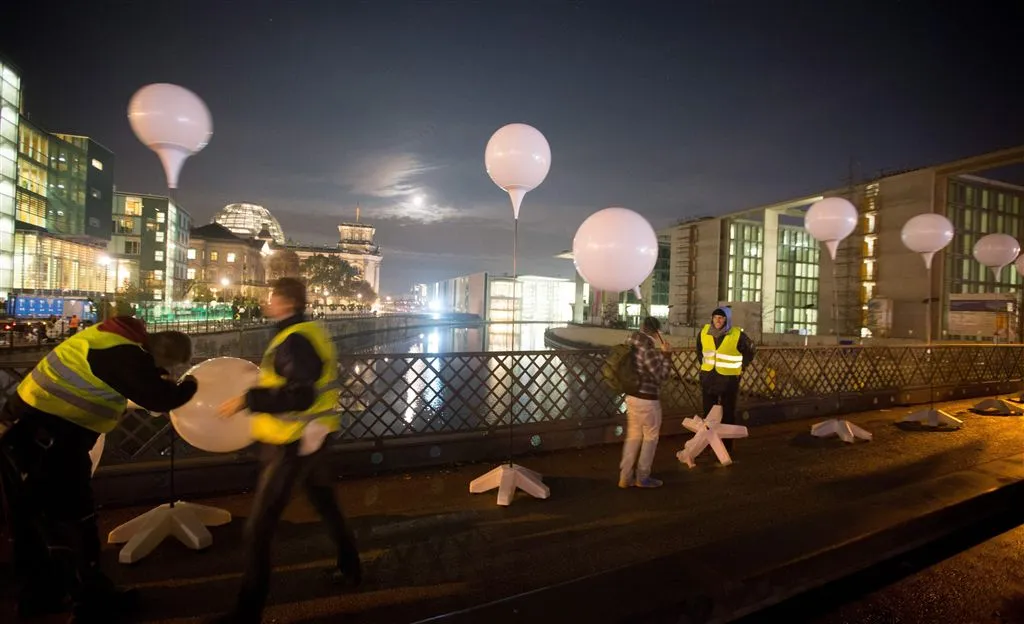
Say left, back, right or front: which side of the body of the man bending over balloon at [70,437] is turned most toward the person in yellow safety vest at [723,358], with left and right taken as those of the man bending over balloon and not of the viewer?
front

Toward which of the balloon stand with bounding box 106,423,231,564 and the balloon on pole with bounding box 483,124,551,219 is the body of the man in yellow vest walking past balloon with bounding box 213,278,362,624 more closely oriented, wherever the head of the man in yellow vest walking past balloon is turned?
the balloon stand

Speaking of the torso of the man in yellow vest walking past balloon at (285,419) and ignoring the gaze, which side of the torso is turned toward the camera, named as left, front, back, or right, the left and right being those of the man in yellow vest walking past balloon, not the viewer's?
left

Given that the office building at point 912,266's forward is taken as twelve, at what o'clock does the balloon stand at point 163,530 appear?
The balloon stand is roughly at 11 o'clock from the office building.

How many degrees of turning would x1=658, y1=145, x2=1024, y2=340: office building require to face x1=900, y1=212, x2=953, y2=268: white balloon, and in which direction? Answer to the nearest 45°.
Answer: approximately 45° to its left

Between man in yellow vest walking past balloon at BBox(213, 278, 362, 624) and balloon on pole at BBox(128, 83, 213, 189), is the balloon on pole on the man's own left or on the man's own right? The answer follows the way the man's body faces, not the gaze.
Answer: on the man's own right

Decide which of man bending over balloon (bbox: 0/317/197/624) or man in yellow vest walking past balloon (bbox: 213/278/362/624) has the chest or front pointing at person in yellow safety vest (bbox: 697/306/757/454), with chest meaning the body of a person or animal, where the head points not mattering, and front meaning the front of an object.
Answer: man bending over balloon (bbox: 0/317/197/624)

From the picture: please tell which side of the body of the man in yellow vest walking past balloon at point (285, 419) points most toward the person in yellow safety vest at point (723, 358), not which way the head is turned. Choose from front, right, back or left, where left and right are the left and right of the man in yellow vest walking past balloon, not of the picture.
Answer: back

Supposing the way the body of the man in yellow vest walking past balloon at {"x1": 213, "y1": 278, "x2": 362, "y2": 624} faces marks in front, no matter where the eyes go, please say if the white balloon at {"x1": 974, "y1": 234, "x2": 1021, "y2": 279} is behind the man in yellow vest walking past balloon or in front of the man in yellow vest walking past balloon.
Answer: behind

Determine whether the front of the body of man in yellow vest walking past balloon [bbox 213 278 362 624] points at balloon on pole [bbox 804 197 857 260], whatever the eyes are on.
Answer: no

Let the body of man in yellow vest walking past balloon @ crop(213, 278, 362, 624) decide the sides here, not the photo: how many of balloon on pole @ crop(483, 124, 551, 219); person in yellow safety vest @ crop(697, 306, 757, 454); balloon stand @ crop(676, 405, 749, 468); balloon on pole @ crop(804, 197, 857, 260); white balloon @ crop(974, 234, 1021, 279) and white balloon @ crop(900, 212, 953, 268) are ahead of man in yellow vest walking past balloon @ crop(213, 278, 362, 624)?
0

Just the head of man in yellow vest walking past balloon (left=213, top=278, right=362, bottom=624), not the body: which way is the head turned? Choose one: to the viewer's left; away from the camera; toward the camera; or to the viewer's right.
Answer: to the viewer's left

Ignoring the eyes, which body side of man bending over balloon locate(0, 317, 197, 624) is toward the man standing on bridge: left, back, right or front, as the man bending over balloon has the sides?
front
